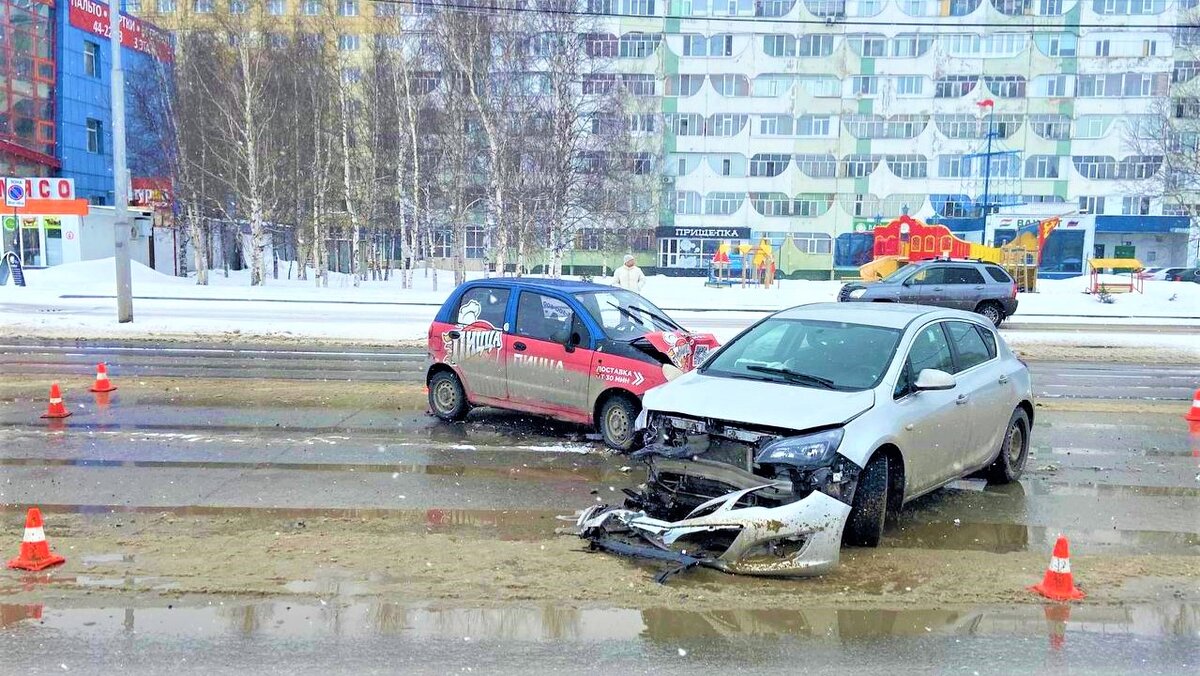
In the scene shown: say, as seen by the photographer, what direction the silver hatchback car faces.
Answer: facing the viewer and to the left of the viewer

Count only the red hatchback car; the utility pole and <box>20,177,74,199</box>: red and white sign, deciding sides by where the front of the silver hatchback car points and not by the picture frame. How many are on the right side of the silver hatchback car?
3

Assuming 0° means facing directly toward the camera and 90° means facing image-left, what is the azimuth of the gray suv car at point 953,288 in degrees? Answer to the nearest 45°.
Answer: approximately 90°

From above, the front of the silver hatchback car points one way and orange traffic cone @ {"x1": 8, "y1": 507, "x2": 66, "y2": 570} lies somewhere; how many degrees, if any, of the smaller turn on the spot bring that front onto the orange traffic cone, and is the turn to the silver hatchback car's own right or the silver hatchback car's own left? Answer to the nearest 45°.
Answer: approximately 45° to the silver hatchback car's own right

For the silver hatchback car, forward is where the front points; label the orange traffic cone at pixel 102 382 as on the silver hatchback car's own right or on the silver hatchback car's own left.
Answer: on the silver hatchback car's own right

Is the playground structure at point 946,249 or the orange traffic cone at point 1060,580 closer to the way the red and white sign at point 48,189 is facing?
the orange traffic cone

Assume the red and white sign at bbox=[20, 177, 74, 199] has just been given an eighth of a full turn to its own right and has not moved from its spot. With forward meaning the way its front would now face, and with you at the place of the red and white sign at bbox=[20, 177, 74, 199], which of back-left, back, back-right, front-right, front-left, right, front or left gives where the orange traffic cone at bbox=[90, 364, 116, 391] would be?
front-left

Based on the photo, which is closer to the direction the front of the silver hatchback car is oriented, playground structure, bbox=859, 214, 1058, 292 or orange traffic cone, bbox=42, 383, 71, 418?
the orange traffic cone

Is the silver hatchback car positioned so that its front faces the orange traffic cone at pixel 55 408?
no

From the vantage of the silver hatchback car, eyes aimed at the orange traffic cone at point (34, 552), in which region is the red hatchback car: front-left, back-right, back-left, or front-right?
front-right

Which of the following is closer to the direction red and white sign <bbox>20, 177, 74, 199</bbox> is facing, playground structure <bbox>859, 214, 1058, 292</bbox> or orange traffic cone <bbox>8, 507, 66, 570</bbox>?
the orange traffic cone

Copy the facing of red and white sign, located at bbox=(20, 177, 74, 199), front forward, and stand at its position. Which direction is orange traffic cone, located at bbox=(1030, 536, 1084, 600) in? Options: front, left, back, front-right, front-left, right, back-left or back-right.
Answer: front

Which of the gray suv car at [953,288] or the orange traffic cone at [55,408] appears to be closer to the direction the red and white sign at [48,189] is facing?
the orange traffic cone

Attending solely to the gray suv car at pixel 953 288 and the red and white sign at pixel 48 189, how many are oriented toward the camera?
1

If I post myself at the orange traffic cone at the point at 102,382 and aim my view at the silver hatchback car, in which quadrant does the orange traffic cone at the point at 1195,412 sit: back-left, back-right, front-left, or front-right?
front-left

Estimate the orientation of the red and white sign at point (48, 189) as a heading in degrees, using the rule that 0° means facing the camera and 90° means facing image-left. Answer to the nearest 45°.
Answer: approximately 0°
